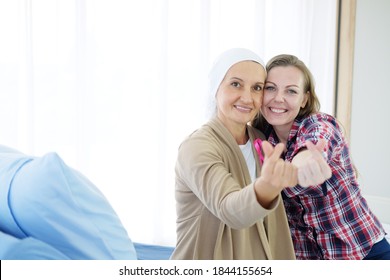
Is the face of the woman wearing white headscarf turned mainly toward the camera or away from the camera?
toward the camera

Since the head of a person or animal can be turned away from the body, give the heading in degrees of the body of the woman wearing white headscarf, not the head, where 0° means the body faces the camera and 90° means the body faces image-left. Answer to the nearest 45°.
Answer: approximately 315°
